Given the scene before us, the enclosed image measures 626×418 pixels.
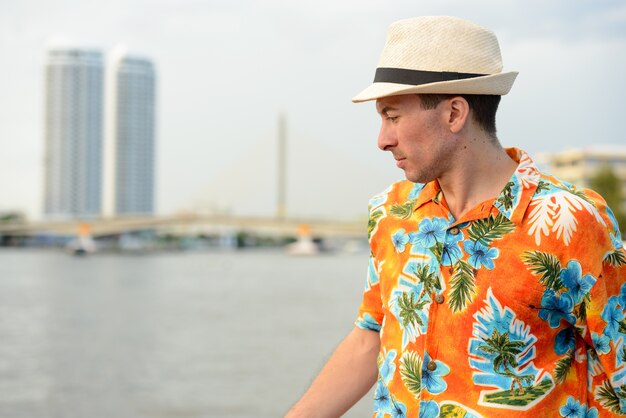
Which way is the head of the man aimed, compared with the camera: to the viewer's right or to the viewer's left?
to the viewer's left

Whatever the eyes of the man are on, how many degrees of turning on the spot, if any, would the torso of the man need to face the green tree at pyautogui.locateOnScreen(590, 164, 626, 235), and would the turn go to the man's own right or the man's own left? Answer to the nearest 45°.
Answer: approximately 135° to the man's own right

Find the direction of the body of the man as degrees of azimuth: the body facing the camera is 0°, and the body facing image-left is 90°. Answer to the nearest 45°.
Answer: approximately 45°
